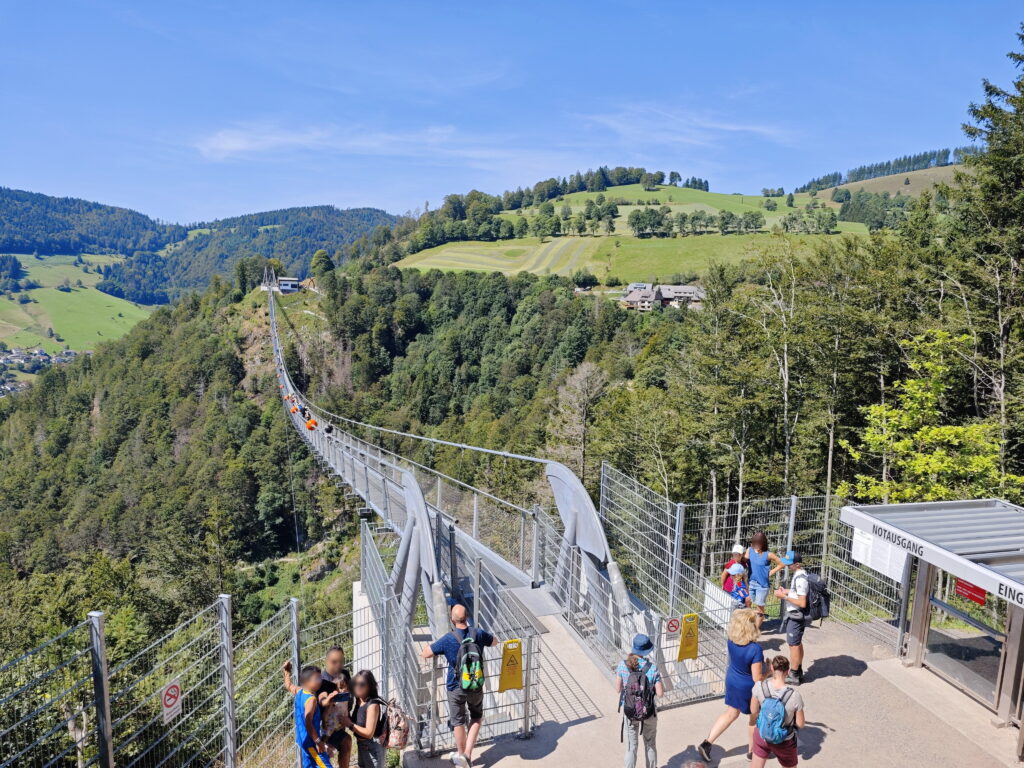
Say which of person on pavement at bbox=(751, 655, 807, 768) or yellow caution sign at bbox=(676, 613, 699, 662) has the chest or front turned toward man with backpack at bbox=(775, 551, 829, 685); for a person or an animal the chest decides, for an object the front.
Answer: the person on pavement

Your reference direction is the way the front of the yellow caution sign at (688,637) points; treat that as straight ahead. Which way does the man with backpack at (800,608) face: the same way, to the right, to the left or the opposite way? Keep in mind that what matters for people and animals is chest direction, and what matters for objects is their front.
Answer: to the right

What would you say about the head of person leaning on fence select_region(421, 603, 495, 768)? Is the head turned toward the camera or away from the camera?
away from the camera

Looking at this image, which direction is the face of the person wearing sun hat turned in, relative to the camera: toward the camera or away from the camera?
away from the camera

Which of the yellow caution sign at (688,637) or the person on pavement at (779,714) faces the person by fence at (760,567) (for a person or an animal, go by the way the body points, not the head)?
the person on pavement at (779,714)

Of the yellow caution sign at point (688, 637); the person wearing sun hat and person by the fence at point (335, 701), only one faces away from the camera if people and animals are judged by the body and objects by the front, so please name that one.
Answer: the person wearing sun hat

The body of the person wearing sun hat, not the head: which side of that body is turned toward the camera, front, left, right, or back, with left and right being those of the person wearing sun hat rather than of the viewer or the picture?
back

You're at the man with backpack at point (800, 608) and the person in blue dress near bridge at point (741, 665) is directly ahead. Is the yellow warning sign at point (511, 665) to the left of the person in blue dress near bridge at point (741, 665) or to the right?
right

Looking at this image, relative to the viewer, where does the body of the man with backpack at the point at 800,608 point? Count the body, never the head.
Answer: to the viewer's left

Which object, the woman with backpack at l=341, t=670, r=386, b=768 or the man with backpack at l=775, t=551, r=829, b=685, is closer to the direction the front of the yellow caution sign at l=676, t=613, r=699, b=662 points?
the woman with backpack

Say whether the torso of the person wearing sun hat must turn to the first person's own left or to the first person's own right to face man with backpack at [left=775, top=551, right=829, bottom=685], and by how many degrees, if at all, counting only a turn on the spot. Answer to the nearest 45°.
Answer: approximately 45° to the first person's own right

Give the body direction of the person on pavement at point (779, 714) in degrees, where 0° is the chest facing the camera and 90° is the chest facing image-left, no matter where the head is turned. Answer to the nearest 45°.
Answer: approximately 180°

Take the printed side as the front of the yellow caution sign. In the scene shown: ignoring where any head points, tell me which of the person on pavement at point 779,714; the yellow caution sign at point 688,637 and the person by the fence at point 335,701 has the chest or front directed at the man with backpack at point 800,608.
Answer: the person on pavement at point 779,714

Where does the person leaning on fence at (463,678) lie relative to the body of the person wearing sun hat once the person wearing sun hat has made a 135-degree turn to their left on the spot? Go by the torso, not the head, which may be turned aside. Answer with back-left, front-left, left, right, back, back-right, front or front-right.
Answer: front-right

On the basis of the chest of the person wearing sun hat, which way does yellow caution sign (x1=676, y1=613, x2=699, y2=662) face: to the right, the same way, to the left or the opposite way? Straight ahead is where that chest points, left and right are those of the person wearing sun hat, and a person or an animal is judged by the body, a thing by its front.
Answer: the opposite way
